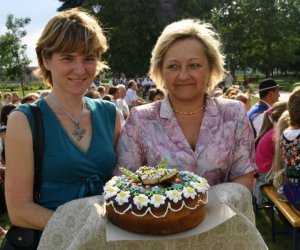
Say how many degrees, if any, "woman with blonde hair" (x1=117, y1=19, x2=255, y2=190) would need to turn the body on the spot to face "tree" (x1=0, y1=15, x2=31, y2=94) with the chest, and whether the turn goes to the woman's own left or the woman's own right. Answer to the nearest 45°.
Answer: approximately 135° to the woman's own right

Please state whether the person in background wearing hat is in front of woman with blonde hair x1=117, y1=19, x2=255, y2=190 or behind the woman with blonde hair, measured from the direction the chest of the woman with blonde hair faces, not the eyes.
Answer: behind

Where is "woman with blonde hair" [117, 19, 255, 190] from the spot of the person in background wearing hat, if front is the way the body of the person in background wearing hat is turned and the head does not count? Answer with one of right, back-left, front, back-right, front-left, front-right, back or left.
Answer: right

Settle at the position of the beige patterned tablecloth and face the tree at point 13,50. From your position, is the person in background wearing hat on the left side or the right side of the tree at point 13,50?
right

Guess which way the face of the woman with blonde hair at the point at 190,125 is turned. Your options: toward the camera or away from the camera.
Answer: toward the camera

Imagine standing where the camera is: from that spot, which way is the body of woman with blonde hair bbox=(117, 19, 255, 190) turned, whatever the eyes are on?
toward the camera

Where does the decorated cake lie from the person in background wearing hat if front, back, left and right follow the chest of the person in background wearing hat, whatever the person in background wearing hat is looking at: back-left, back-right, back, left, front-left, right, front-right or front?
right
